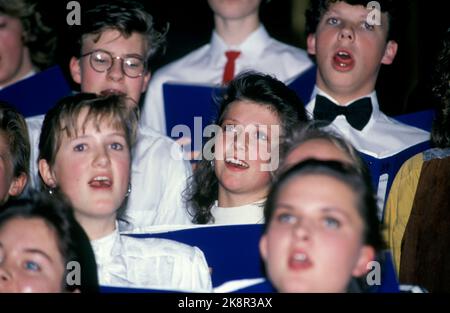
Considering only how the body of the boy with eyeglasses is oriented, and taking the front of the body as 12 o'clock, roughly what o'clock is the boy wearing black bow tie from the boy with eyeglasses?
The boy wearing black bow tie is roughly at 9 o'clock from the boy with eyeglasses.

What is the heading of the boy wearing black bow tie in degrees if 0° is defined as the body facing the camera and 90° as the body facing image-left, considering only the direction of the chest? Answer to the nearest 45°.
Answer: approximately 0°

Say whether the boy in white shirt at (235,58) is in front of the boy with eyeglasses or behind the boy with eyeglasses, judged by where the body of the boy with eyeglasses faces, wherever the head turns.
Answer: behind

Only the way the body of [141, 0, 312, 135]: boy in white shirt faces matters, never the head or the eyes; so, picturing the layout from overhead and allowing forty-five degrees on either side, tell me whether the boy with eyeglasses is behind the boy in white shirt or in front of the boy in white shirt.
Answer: in front

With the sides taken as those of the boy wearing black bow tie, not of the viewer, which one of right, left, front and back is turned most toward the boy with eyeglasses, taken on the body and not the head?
right

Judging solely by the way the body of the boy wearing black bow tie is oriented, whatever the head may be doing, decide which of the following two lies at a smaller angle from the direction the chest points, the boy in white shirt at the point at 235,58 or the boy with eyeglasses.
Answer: the boy with eyeglasses

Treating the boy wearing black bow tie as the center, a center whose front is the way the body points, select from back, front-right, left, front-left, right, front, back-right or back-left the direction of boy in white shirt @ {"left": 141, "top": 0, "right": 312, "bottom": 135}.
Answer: back-right

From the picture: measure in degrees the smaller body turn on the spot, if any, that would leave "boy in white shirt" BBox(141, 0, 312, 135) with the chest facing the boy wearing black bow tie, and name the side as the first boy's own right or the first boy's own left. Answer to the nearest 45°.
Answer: approximately 45° to the first boy's own left
